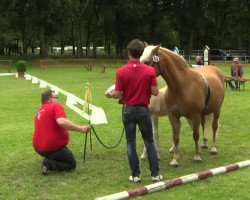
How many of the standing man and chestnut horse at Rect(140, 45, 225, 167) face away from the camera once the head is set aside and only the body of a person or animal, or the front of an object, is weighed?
1

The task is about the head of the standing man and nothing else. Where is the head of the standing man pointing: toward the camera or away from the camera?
away from the camera

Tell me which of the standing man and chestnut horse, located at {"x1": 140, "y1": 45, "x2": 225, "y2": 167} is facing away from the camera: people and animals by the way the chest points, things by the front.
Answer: the standing man

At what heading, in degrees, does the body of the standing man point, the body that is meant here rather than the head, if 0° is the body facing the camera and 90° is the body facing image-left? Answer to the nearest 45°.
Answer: approximately 180°

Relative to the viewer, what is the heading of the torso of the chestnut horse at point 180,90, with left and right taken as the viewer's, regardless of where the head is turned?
facing the viewer and to the left of the viewer

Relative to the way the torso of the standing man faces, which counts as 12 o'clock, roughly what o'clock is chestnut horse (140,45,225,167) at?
The chestnut horse is roughly at 1 o'clock from the standing man.
